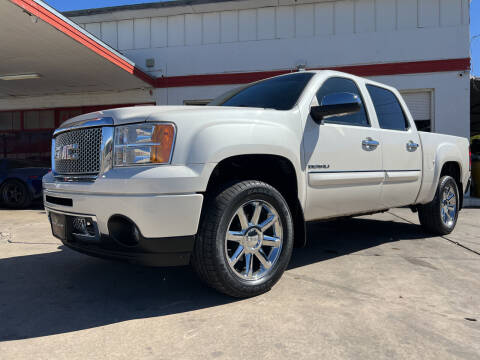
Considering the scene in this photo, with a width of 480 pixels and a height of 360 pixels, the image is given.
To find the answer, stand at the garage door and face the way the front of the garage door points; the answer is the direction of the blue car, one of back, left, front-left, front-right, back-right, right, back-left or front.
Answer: front-right

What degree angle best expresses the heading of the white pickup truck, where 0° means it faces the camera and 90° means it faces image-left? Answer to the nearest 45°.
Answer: approximately 45°

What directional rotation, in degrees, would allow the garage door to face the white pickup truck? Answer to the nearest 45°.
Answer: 0° — it already faces it

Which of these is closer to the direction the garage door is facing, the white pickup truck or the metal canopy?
the white pickup truck

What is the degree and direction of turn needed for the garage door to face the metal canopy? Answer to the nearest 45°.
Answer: approximately 45° to its right

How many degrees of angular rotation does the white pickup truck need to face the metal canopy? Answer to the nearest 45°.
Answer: approximately 90° to its right

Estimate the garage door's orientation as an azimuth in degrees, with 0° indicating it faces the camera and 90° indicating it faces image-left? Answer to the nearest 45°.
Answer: approximately 0°

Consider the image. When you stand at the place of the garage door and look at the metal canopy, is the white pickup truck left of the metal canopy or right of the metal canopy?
left

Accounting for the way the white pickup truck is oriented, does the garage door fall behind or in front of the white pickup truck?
behind

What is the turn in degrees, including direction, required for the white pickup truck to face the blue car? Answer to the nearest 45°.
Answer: approximately 90° to its right
